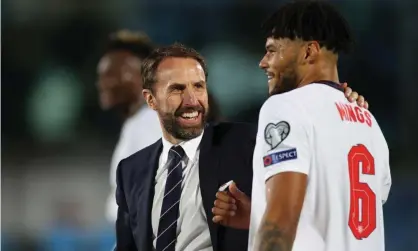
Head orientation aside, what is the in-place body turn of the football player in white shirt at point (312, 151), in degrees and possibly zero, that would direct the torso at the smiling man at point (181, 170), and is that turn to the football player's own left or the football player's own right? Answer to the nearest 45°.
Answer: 0° — they already face them

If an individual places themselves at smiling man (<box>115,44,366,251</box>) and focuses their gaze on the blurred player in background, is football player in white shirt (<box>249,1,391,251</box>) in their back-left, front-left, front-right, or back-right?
back-right

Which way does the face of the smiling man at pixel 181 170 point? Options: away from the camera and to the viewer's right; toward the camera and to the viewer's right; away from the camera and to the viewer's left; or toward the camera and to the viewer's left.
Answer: toward the camera and to the viewer's right

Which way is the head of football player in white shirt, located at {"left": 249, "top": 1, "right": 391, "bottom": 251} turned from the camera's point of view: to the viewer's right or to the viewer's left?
to the viewer's left

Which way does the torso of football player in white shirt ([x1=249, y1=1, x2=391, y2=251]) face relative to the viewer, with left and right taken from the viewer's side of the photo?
facing away from the viewer and to the left of the viewer

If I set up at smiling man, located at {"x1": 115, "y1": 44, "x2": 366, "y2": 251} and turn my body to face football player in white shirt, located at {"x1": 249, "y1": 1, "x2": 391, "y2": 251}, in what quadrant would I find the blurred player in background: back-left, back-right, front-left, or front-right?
back-left
